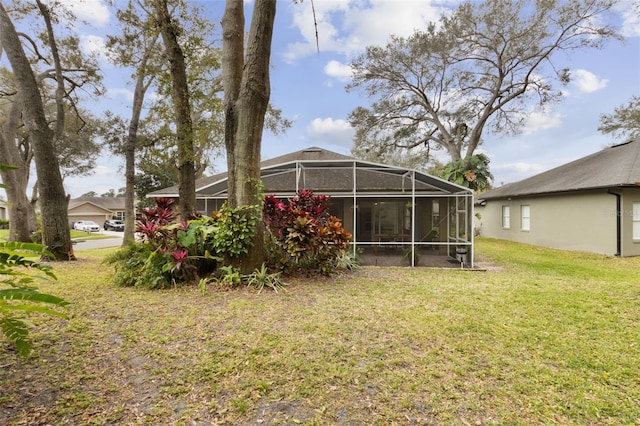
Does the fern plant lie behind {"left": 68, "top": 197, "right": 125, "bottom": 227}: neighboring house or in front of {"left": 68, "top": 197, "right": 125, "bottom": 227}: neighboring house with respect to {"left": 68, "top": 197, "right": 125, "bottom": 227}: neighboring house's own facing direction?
in front

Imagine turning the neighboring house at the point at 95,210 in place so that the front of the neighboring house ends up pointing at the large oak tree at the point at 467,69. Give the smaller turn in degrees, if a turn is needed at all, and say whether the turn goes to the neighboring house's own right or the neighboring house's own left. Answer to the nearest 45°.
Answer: approximately 45° to the neighboring house's own left

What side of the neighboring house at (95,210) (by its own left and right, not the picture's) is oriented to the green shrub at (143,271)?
front

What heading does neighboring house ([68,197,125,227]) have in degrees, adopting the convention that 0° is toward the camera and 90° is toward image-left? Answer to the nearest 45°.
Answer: approximately 0°

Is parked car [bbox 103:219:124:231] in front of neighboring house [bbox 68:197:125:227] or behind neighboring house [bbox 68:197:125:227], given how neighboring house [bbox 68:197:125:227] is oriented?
in front
